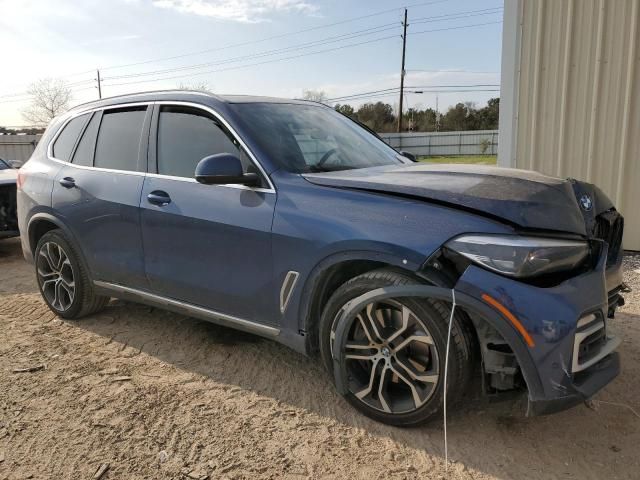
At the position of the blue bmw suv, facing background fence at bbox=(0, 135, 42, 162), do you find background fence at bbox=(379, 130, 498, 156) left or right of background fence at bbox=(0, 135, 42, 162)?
right

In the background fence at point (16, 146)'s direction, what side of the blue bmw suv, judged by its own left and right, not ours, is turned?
back

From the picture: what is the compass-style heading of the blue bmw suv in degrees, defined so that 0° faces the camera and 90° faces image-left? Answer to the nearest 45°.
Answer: approximately 315°

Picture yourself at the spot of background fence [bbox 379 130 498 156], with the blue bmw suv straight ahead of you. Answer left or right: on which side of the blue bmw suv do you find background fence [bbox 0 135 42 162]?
right

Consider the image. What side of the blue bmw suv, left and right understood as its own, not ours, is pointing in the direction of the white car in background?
back

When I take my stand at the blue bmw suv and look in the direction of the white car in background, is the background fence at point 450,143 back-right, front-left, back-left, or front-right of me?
front-right

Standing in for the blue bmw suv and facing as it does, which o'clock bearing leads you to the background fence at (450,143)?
The background fence is roughly at 8 o'clock from the blue bmw suv.
